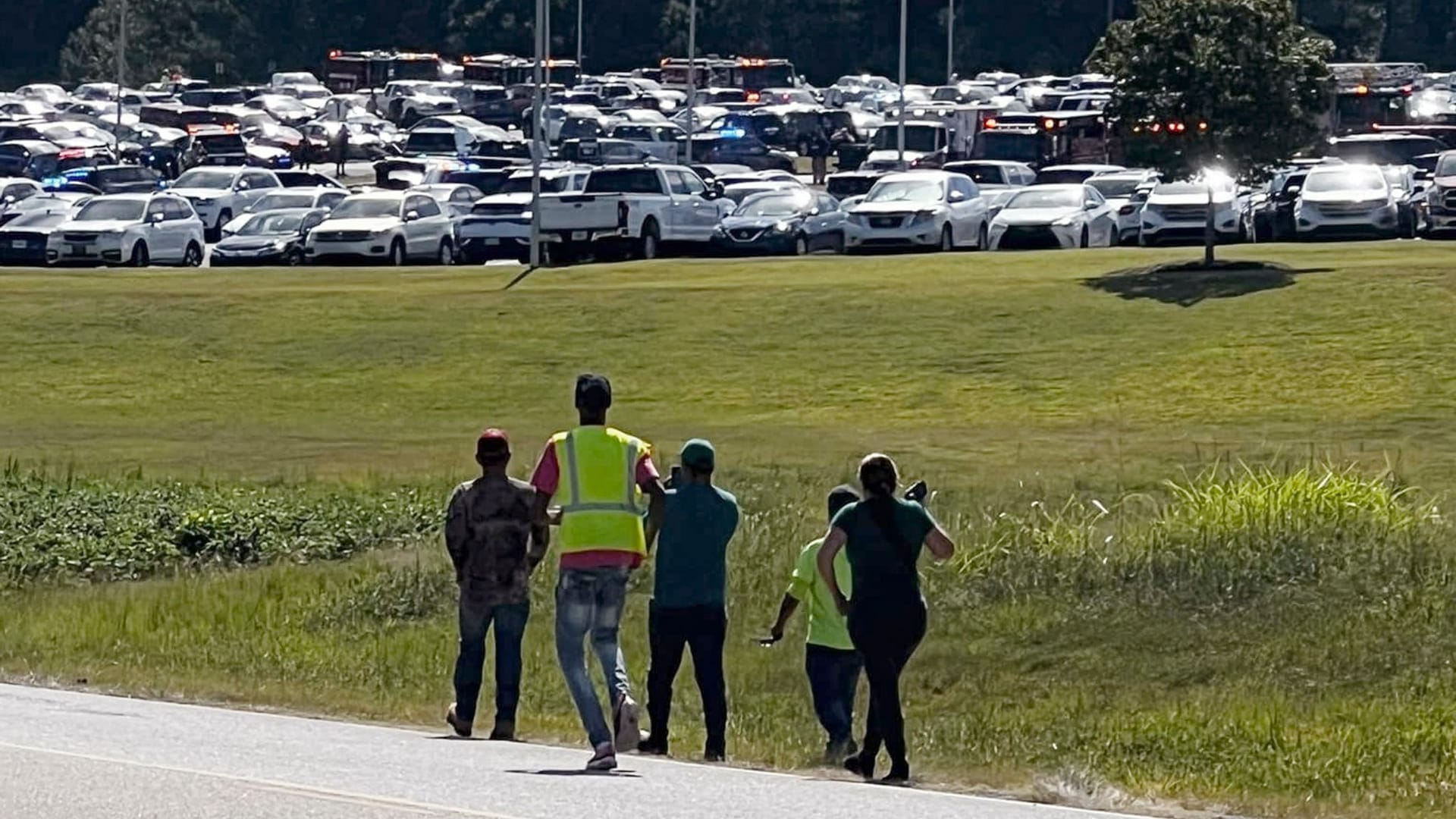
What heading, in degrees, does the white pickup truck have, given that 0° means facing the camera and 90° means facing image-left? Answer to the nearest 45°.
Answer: approximately 225°

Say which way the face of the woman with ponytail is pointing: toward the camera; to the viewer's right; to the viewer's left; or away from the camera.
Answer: away from the camera

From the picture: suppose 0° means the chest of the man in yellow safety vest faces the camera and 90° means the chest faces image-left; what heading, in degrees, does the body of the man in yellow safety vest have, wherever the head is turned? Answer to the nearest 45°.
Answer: approximately 180°

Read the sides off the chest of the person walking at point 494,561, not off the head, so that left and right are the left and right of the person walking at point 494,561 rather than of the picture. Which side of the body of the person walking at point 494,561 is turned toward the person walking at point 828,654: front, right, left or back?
right

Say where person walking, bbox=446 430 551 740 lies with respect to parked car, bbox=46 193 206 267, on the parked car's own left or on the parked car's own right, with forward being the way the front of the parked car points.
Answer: on the parked car's own left

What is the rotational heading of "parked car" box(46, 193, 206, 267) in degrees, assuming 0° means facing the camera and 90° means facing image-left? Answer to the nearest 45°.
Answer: approximately 45°

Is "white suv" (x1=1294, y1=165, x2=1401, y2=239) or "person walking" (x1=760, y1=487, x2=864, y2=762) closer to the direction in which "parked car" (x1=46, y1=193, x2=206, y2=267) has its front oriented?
the person walking

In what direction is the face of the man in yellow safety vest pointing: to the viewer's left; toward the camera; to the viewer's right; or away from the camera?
away from the camera

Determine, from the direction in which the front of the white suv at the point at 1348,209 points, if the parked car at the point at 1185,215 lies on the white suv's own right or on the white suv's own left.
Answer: on the white suv's own right

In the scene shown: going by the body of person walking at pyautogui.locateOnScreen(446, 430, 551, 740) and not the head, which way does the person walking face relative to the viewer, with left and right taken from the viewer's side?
facing away from the viewer

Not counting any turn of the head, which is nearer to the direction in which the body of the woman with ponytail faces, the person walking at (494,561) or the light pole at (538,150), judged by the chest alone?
the light pole

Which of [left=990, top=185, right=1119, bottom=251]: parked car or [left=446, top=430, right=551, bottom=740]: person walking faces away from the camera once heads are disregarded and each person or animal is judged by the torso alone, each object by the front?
the person walking

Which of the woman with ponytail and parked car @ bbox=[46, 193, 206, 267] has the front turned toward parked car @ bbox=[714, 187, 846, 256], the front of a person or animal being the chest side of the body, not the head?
the woman with ponytail

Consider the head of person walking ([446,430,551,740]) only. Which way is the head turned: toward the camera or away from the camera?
away from the camera
